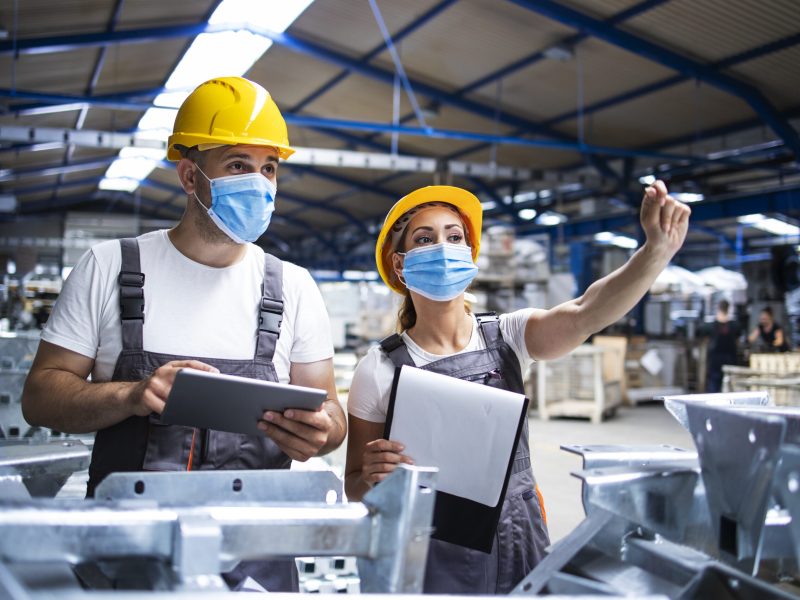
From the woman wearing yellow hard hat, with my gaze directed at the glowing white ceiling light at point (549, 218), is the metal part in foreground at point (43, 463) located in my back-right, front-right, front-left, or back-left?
back-left

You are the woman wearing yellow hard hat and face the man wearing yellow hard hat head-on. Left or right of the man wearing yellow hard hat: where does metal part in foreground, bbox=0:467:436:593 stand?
left

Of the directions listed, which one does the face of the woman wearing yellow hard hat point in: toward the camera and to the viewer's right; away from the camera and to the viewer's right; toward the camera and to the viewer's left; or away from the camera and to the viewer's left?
toward the camera and to the viewer's right

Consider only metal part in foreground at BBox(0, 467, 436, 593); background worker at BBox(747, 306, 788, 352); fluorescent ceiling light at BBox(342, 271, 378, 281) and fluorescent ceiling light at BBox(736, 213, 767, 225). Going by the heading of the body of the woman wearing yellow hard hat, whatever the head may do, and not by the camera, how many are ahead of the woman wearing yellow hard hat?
1

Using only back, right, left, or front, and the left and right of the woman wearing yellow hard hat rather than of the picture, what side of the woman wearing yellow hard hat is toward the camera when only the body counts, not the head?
front

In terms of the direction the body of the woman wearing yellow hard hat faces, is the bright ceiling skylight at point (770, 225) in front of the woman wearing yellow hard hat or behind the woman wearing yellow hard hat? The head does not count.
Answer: behind

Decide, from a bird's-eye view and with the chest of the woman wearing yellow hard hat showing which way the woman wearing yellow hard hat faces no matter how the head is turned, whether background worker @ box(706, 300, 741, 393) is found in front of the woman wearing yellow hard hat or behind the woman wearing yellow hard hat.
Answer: behind

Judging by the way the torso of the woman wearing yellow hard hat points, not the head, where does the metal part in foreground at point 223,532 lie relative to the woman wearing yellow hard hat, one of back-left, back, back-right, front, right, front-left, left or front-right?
front

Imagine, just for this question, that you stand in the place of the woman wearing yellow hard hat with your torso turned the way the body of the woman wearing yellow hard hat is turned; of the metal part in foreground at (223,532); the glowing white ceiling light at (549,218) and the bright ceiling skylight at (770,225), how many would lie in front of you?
1

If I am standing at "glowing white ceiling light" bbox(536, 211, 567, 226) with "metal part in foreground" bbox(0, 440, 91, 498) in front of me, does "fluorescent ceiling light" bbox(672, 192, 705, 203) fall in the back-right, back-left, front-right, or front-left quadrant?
front-left

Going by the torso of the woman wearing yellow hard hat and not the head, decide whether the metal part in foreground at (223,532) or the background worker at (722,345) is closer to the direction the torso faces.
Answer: the metal part in foreground

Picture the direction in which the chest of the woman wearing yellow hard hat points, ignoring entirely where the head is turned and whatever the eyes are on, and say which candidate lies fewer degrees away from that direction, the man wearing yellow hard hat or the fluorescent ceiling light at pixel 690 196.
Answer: the man wearing yellow hard hat

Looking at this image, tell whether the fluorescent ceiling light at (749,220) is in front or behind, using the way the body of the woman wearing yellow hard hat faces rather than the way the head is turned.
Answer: behind

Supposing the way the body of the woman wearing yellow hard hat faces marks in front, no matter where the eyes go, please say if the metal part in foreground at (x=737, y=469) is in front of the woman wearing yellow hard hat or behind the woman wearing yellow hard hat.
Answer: in front

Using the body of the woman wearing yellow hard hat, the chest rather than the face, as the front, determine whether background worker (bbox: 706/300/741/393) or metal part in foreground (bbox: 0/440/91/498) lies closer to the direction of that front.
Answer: the metal part in foreground

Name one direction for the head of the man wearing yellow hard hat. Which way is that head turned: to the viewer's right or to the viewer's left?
to the viewer's right

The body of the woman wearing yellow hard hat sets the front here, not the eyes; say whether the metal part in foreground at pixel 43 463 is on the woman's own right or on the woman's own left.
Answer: on the woman's own right

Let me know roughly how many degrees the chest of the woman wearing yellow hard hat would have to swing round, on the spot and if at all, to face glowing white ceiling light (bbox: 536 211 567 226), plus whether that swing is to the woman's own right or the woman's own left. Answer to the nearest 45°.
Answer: approximately 180°
